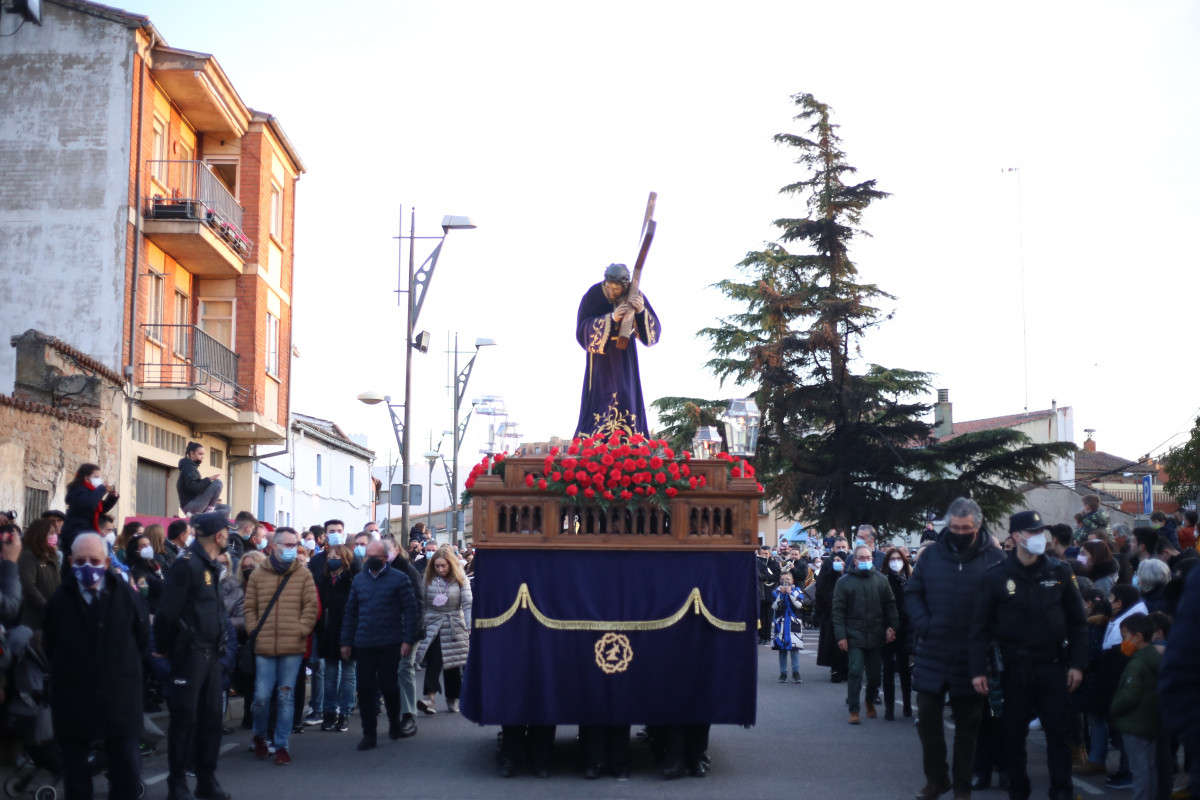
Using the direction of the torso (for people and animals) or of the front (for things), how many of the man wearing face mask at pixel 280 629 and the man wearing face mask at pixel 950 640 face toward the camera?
2

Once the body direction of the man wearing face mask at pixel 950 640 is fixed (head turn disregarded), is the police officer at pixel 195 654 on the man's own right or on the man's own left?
on the man's own right

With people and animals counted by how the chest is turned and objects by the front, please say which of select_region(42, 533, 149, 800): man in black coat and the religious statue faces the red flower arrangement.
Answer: the religious statue

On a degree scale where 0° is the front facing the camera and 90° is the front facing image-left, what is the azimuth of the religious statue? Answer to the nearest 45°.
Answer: approximately 0°

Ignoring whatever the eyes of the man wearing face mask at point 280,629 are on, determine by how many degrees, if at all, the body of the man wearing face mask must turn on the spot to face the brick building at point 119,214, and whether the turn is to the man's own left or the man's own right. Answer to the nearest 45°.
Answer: approximately 180°
